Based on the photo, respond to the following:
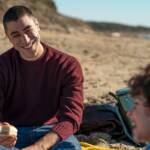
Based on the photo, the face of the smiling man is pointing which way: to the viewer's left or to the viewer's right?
to the viewer's right

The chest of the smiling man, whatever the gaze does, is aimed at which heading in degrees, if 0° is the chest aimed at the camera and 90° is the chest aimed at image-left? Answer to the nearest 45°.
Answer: approximately 0°
